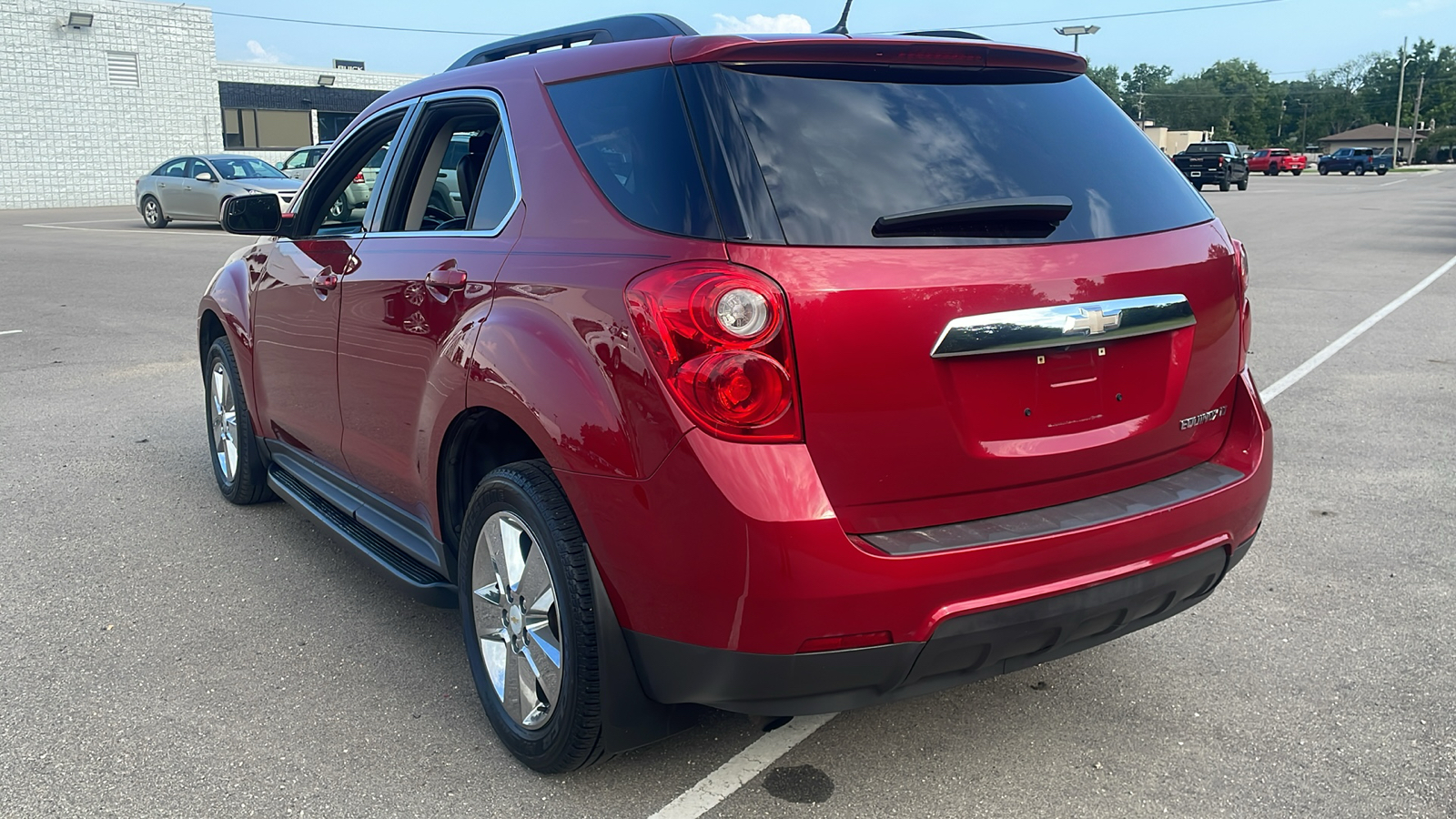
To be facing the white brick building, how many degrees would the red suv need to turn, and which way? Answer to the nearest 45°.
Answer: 0° — it already faces it

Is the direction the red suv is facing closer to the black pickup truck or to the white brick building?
the white brick building

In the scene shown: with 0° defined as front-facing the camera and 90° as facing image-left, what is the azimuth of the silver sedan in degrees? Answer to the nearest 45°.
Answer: approximately 315°

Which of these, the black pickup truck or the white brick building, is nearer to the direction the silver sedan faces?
the black pickup truck

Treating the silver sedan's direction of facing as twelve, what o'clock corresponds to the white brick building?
The white brick building is roughly at 7 o'clock from the silver sedan.

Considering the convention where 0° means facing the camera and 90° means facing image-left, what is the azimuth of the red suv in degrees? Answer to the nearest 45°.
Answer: approximately 135°
